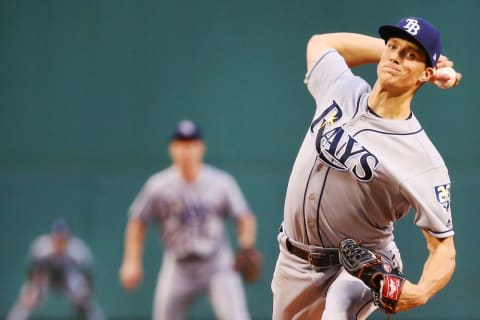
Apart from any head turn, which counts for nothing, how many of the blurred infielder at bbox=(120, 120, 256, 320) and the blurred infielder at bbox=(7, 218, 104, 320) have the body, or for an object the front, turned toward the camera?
2

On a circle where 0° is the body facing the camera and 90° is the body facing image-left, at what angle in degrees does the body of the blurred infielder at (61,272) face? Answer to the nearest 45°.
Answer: approximately 0°

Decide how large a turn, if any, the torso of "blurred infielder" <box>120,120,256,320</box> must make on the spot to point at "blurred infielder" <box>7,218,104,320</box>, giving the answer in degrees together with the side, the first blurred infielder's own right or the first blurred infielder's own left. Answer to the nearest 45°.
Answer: approximately 135° to the first blurred infielder's own right

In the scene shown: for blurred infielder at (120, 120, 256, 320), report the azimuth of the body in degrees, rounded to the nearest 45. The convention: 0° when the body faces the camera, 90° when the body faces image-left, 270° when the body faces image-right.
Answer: approximately 0°

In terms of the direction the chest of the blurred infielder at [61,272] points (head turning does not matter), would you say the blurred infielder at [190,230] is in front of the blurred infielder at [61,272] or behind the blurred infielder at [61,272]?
in front
